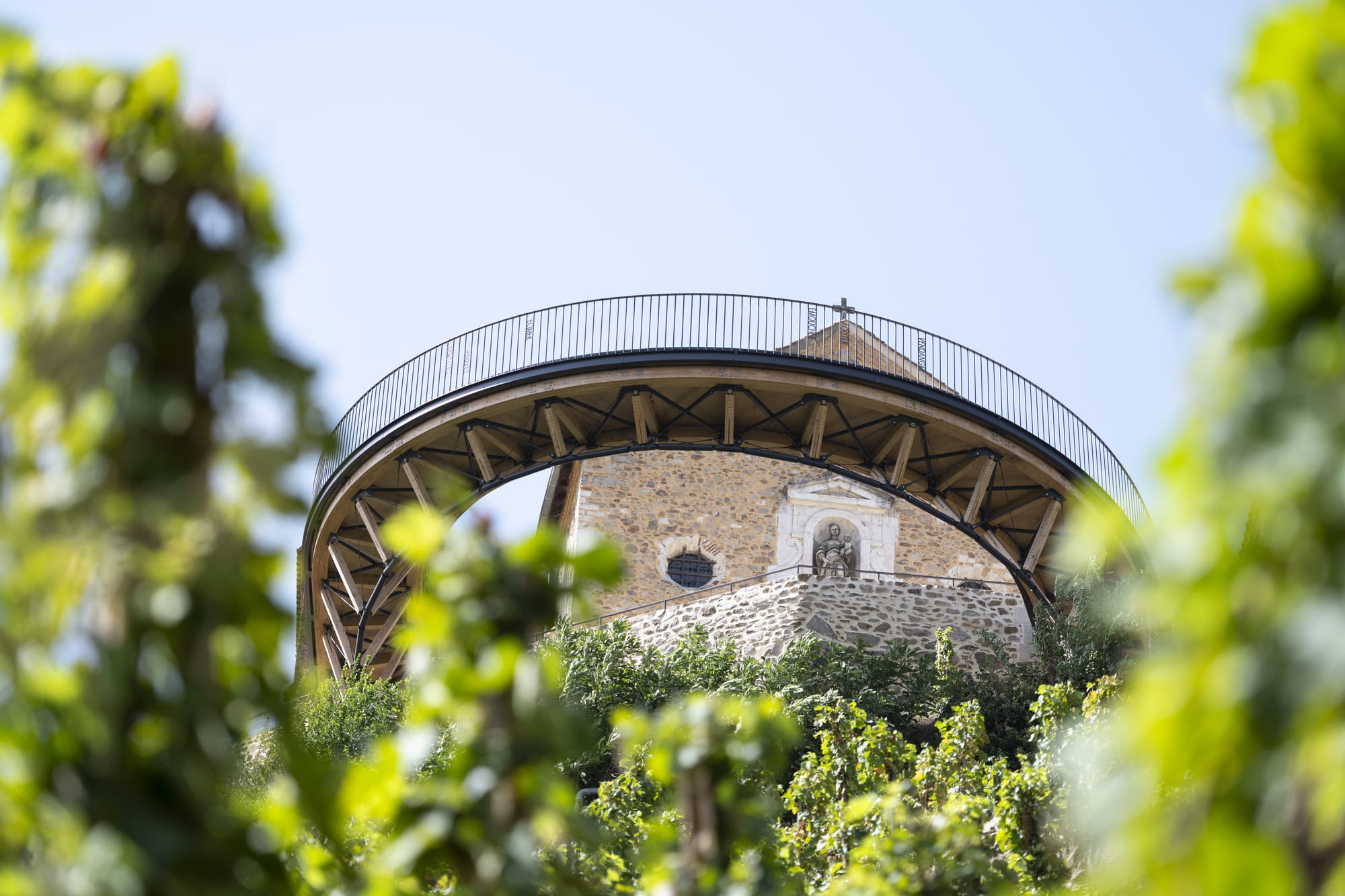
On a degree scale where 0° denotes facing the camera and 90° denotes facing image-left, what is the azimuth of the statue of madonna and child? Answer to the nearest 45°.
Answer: approximately 0°

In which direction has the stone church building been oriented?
toward the camera

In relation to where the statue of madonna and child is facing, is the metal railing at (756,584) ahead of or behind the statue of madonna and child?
ahead

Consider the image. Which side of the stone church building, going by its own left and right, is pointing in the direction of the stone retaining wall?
front

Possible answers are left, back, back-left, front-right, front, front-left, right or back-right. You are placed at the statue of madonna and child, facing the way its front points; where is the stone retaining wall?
front
